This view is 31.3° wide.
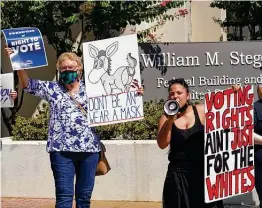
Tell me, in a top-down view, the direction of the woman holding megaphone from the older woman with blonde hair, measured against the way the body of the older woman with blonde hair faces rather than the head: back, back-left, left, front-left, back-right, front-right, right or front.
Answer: front-left

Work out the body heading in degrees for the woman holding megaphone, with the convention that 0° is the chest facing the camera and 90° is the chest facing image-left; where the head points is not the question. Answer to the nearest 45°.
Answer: approximately 0°

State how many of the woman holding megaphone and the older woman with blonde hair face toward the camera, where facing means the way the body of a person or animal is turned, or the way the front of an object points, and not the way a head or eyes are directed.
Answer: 2

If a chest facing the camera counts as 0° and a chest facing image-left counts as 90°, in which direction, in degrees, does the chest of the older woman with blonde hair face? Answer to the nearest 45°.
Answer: approximately 0°
